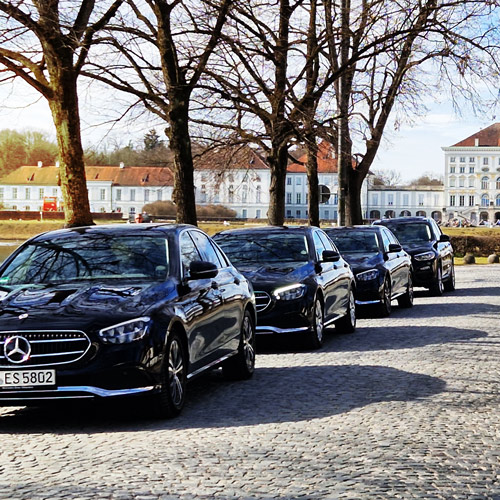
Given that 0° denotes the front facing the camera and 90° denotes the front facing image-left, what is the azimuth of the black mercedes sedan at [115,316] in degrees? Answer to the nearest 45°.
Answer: approximately 45°

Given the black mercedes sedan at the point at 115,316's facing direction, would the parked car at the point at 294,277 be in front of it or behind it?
behind

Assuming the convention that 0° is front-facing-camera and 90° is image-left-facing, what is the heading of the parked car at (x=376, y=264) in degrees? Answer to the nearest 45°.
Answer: approximately 45°

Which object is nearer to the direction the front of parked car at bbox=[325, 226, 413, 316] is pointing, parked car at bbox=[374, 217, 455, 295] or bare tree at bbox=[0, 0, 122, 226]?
the bare tree

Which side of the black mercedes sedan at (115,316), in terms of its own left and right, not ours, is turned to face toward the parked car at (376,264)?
back

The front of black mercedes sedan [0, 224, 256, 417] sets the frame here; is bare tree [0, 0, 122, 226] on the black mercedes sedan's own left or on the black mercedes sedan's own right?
on the black mercedes sedan's own right

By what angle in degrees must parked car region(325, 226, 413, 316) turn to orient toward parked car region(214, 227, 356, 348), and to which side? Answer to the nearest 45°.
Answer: approximately 45° to its left

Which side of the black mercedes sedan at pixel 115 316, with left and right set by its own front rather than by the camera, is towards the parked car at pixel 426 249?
back

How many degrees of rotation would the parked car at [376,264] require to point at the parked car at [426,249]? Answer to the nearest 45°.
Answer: approximately 135° to its right
